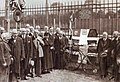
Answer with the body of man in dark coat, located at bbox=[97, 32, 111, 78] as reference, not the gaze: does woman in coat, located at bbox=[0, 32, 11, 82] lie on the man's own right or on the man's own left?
on the man's own right

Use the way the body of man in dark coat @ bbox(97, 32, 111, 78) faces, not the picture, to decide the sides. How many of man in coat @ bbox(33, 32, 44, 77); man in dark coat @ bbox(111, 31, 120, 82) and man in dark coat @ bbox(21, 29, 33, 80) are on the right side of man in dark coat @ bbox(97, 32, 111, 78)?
2

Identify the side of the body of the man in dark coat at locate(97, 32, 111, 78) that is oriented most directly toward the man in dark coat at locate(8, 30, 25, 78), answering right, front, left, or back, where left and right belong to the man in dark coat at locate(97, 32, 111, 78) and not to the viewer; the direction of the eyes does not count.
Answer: right

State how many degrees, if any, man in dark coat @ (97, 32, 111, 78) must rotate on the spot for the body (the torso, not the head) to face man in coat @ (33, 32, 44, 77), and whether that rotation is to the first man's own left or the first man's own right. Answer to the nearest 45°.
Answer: approximately 90° to the first man's own right

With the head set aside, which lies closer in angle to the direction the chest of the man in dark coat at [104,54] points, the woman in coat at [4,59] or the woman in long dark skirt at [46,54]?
the woman in coat

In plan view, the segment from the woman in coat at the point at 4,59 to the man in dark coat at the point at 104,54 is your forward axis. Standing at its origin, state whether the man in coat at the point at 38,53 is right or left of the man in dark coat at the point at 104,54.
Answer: left

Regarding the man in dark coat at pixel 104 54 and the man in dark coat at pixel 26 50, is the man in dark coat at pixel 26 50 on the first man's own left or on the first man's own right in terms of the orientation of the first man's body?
on the first man's own right

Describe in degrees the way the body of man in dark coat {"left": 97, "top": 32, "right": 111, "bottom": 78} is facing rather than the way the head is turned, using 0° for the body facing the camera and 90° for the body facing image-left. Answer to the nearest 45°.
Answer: approximately 0°
